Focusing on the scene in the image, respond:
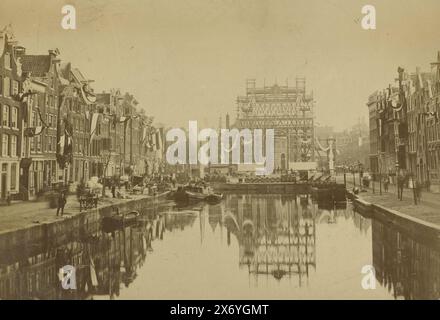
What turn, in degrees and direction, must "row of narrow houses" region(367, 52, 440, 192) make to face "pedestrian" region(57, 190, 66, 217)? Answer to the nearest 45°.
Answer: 0° — it already faces them

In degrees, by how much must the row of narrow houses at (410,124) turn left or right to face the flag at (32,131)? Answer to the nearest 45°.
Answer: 0° — it already faces it

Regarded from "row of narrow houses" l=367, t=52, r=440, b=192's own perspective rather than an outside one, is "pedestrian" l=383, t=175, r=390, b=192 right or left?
on its right

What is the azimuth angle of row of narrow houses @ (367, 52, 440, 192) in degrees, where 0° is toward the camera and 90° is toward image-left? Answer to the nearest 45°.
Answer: approximately 45°
